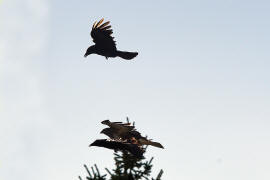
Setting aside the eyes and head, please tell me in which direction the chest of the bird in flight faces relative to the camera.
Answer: to the viewer's left

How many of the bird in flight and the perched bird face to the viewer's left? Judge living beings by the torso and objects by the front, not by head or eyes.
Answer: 2

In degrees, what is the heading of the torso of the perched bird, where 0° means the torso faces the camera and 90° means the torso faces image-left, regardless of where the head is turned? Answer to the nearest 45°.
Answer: approximately 90°
